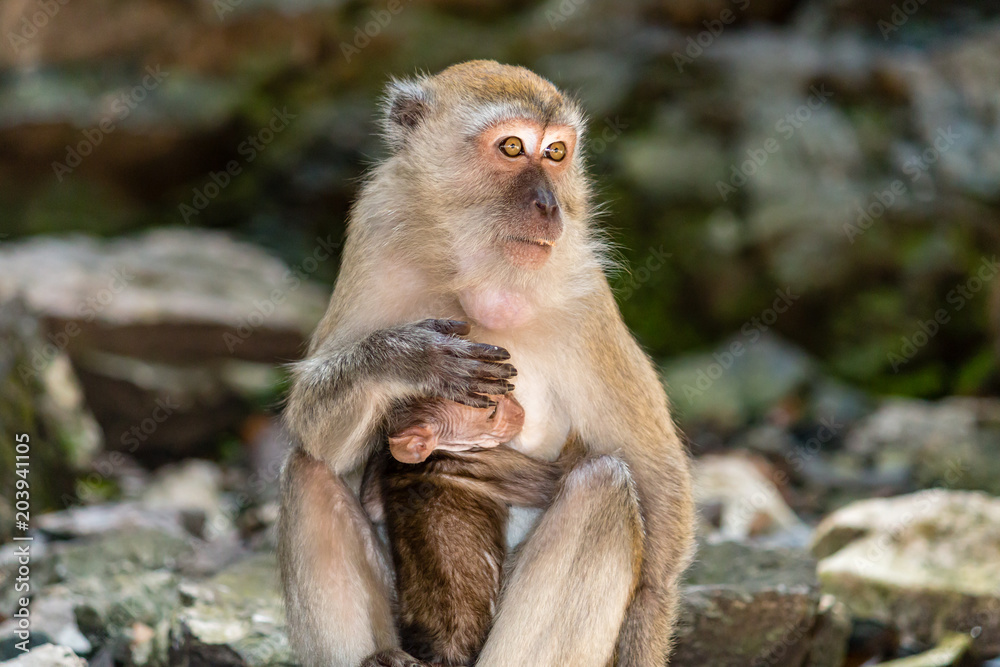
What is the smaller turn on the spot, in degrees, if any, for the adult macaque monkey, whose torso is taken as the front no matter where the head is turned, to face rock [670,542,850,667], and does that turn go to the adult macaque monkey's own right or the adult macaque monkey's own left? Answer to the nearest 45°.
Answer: approximately 135° to the adult macaque monkey's own left

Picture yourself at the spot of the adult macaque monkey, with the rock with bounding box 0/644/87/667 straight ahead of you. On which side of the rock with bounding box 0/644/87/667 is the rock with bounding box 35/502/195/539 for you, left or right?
right

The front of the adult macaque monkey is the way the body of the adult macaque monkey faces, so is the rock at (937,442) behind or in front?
behind

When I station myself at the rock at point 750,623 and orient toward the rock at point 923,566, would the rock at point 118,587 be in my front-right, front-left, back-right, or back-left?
back-left

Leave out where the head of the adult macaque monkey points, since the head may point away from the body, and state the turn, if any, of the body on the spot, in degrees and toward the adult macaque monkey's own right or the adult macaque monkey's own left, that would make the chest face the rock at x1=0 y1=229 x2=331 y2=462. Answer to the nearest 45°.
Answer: approximately 135° to the adult macaque monkey's own right

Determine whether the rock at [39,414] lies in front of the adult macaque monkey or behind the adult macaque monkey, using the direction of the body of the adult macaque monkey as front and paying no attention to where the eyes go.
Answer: behind

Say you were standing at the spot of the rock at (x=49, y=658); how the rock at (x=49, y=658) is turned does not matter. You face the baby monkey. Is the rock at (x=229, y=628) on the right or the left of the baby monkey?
left

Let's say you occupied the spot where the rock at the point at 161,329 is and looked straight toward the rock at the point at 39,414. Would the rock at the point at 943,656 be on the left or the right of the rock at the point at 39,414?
left

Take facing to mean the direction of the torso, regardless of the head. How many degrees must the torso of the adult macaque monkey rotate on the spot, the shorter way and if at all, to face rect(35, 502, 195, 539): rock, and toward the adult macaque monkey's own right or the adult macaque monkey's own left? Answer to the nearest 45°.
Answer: approximately 135° to the adult macaque monkey's own right

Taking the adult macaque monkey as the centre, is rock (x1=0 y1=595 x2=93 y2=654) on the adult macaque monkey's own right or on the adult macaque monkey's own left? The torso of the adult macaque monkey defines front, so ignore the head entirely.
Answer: on the adult macaque monkey's own right

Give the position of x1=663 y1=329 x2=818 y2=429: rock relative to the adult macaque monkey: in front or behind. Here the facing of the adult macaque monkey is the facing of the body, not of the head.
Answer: behind

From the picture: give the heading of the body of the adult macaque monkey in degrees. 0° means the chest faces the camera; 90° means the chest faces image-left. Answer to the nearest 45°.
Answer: approximately 0°
